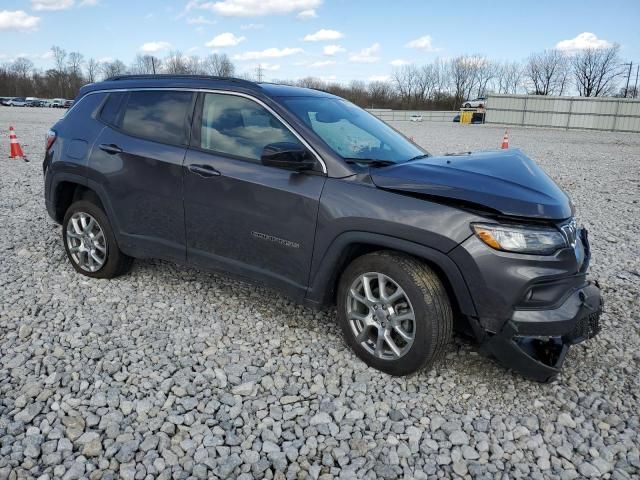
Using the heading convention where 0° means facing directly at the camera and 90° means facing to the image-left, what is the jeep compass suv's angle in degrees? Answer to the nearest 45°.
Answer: approximately 315°
